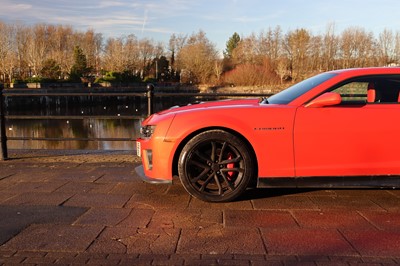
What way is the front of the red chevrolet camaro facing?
to the viewer's left
